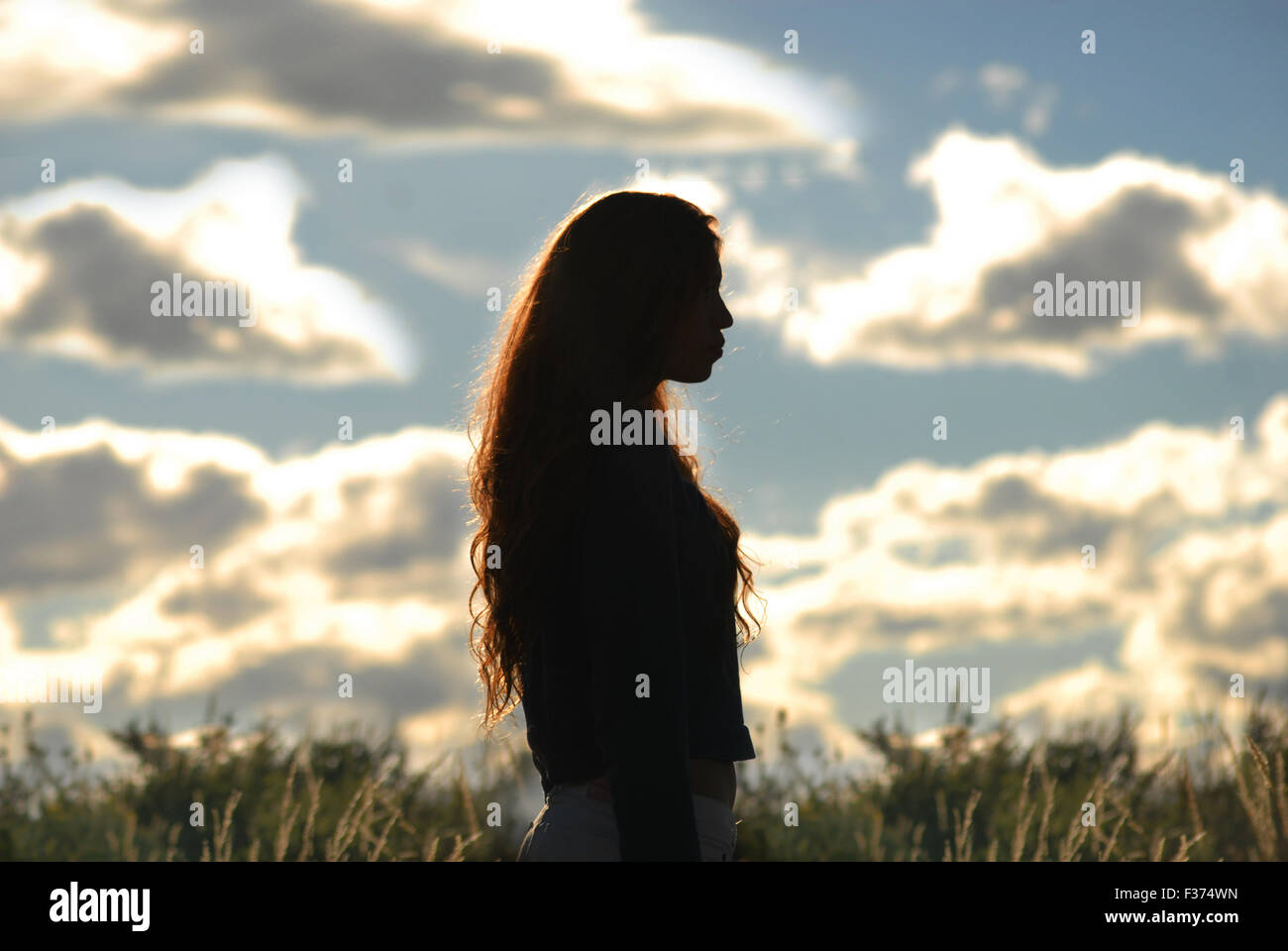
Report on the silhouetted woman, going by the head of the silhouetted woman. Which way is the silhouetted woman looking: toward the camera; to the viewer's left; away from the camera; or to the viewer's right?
to the viewer's right

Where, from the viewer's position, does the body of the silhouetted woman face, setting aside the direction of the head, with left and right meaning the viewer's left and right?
facing to the right of the viewer
